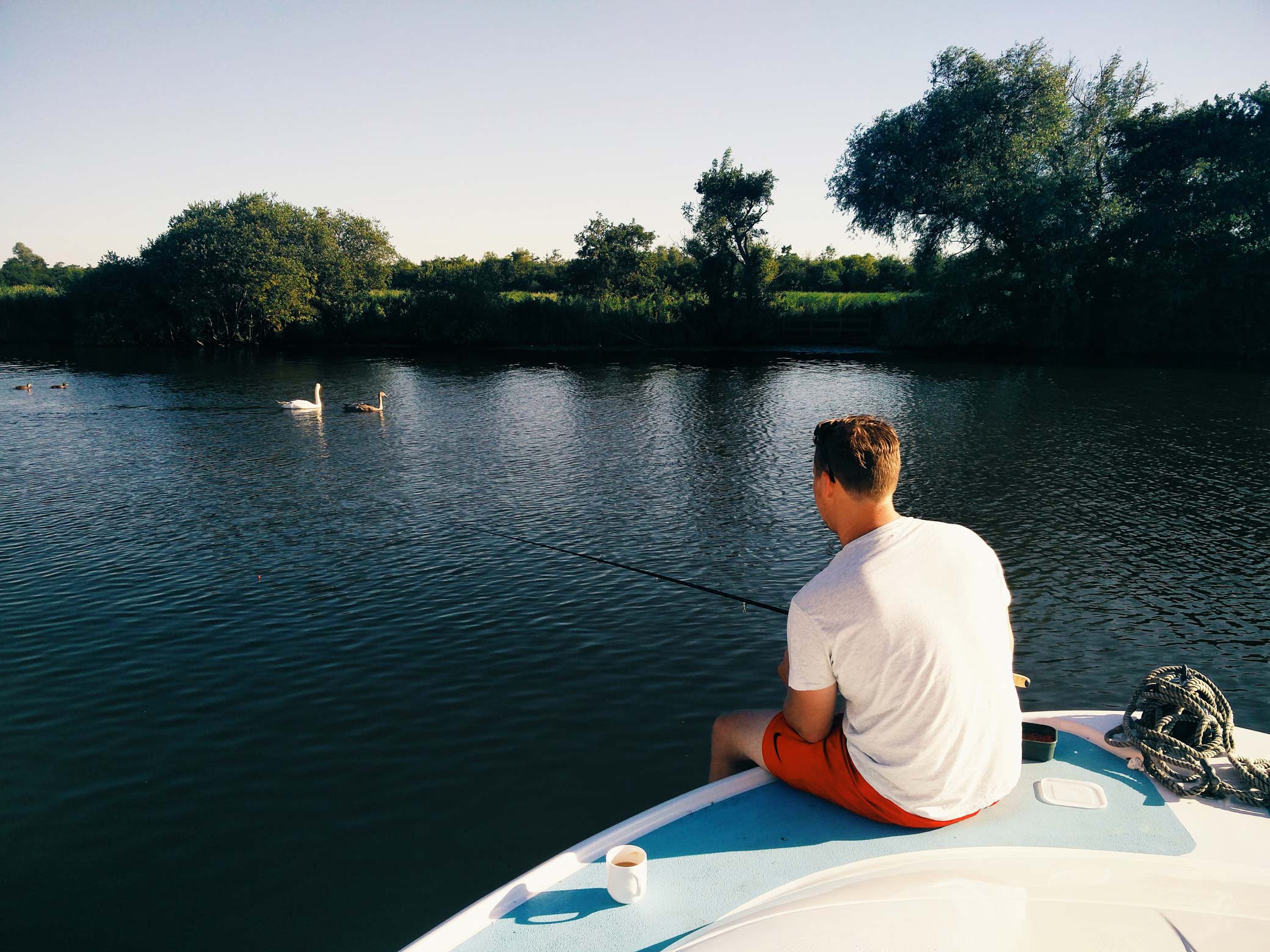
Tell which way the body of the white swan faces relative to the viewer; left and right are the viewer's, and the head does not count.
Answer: facing to the right of the viewer

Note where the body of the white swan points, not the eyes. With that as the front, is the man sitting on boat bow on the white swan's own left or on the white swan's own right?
on the white swan's own right

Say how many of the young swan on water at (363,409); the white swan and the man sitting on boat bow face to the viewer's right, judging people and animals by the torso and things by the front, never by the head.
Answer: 2

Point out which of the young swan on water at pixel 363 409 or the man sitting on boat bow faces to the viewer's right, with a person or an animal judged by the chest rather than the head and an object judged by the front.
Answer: the young swan on water

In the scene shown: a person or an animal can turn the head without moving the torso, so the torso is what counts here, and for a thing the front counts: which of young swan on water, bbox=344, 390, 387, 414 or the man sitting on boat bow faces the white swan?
the man sitting on boat bow

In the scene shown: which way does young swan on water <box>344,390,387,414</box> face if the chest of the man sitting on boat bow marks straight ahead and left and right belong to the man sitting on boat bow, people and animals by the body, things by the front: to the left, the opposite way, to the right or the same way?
to the right

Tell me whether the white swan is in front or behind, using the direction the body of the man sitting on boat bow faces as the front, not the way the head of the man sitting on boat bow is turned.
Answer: in front

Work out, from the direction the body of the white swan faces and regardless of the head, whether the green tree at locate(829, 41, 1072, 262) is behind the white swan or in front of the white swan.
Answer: in front

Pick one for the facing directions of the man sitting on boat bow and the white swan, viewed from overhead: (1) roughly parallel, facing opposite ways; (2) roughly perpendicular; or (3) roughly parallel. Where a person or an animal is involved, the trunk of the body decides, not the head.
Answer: roughly perpendicular

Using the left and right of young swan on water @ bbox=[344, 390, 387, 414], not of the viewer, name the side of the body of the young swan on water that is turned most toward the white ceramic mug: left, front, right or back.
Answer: right

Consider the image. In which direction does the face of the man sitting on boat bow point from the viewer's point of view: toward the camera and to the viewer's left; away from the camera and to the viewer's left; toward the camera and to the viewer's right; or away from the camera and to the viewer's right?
away from the camera and to the viewer's left

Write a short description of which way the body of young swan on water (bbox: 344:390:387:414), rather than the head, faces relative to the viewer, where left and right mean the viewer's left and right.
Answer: facing to the right of the viewer
